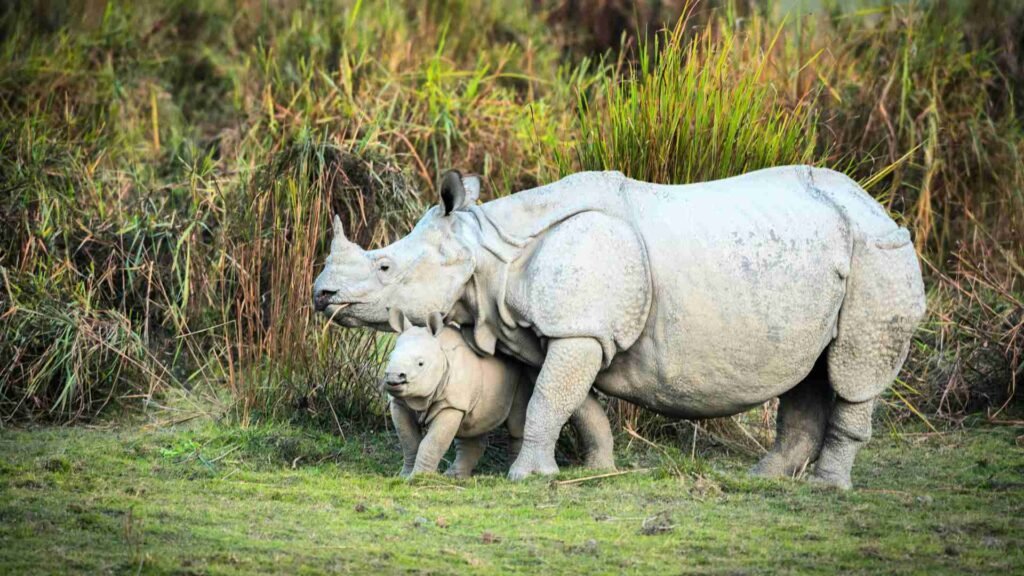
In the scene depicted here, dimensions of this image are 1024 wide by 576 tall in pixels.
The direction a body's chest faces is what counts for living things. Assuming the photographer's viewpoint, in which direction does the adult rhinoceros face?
facing to the left of the viewer

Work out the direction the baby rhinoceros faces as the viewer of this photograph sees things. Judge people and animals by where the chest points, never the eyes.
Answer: facing the viewer and to the left of the viewer

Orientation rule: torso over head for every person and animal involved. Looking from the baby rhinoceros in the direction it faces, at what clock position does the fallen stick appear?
The fallen stick is roughly at 8 o'clock from the baby rhinoceros.
